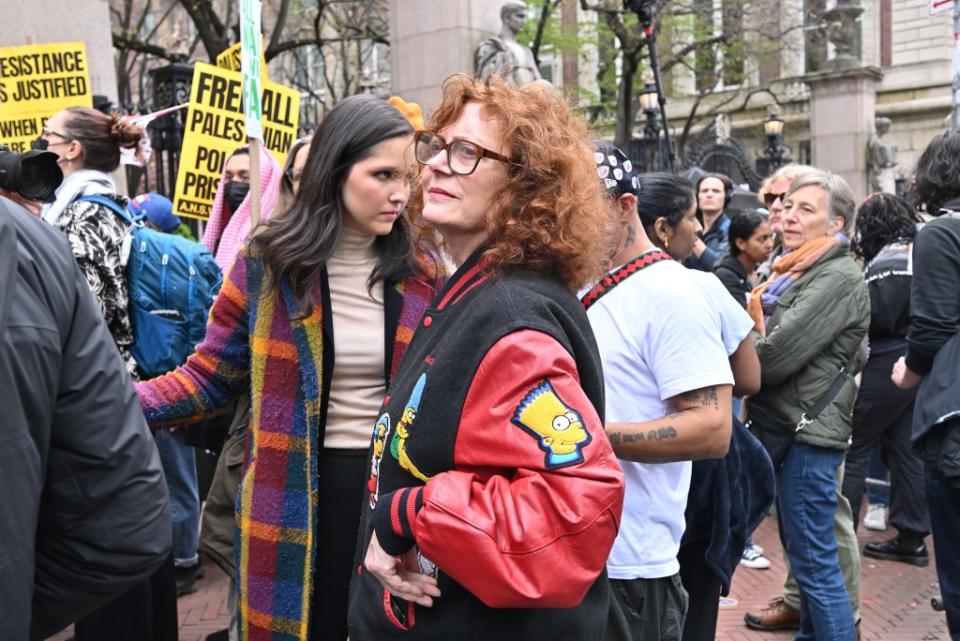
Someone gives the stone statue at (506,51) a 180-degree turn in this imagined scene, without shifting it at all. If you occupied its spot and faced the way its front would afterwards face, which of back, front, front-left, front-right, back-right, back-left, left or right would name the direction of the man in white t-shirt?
back-left

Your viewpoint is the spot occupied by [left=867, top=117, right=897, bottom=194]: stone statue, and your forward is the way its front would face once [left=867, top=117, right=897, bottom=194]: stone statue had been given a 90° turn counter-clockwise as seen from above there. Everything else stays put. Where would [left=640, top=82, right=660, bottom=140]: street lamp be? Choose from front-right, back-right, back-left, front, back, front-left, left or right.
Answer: back

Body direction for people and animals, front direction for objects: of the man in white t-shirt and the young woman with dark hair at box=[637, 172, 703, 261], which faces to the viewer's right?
the young woman with dark hair

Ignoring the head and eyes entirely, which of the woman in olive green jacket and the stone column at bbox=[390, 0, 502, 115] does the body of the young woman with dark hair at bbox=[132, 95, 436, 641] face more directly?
the woman in olive green jacket

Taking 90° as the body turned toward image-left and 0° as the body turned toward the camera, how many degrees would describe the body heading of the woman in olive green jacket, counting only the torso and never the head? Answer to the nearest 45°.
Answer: approximately 90°

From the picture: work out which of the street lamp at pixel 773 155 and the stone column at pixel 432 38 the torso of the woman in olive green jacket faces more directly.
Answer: the stone column

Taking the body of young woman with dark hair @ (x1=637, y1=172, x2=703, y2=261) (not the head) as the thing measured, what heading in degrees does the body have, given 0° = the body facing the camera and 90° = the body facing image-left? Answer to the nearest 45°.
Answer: approximately 270°

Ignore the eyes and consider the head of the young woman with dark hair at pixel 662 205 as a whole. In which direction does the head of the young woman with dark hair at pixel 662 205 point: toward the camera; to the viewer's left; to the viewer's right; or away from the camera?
to the viewer's right

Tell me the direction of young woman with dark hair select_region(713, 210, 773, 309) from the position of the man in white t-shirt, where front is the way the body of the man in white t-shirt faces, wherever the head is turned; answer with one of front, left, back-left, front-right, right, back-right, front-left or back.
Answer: right
